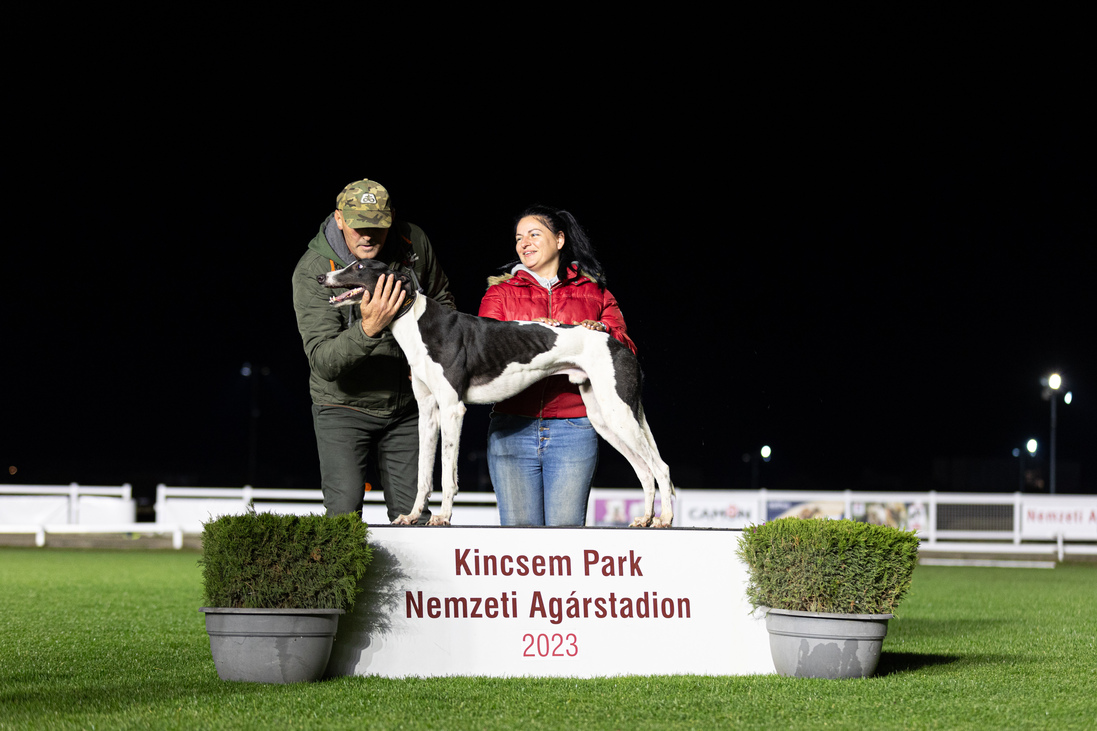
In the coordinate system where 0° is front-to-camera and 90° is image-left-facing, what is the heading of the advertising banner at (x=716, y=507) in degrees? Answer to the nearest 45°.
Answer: approximately 0°

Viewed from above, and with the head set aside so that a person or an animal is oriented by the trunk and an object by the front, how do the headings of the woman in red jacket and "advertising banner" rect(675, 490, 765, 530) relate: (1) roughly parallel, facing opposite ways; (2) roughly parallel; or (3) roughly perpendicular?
roughly parallel

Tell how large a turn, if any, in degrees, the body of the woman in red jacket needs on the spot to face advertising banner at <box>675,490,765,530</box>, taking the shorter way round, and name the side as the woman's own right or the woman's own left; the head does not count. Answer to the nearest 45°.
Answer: approximately 180°

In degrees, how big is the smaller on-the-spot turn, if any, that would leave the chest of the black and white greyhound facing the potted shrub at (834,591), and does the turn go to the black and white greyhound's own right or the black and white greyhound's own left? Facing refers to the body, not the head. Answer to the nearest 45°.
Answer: approximately 180°

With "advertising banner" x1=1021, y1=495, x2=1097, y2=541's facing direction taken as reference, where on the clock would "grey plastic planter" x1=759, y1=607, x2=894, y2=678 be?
The grey plastic planter is roughly at 12 o'clock from the advertising banner.

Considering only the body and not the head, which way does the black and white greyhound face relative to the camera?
to the viewer's left

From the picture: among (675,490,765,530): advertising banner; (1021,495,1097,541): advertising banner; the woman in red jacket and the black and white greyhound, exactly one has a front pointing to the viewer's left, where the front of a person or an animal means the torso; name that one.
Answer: the black and white greyhound

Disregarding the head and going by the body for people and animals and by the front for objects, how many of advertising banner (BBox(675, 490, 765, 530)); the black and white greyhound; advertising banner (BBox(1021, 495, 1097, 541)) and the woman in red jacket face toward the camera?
3

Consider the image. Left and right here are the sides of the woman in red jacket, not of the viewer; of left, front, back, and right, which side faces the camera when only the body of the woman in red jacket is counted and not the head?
front

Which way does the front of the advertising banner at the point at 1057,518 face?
toward the camera

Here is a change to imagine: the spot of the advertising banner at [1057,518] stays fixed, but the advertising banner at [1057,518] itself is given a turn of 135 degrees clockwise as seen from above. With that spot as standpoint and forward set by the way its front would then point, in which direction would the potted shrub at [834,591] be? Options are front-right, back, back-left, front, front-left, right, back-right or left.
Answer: back-left

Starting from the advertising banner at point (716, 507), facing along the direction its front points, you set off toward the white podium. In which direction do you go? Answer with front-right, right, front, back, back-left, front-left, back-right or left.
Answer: front

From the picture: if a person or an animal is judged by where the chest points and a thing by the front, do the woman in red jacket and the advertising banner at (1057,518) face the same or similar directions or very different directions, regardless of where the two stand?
same or similar directions

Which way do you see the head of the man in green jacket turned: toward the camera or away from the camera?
toward the camera

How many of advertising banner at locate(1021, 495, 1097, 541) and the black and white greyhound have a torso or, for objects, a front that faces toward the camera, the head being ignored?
1

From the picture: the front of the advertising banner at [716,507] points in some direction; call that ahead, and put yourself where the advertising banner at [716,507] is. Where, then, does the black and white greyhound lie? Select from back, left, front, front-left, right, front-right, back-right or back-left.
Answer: front

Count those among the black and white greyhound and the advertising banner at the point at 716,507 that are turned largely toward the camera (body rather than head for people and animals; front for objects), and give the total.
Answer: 1
